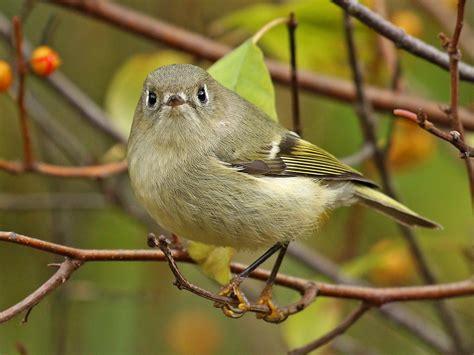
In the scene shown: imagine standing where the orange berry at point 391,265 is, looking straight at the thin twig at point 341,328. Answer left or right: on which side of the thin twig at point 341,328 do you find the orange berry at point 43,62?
right

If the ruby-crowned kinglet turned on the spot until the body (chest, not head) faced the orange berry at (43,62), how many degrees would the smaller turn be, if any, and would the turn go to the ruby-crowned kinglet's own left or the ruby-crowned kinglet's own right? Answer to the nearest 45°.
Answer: approximately 45° to the ruby-crowned kinglet's own right

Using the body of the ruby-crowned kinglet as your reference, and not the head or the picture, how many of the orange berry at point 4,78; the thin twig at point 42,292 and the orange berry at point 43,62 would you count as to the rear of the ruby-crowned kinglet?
0

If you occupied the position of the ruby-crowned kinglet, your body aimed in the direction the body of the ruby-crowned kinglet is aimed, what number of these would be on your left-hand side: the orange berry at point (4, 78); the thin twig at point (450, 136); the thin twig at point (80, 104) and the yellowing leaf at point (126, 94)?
1

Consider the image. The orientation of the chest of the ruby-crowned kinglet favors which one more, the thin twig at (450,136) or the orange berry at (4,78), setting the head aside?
the orange berry

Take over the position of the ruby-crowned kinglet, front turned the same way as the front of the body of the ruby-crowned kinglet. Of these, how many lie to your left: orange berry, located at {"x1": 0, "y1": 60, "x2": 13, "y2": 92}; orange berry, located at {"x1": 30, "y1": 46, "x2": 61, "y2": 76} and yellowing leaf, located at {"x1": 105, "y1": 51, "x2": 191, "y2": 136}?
0

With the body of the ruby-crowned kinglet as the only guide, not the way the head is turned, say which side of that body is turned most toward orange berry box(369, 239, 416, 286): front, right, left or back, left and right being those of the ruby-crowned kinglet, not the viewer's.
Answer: back

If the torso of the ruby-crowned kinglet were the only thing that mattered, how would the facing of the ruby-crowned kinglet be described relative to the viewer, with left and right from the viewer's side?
facing the viewer and to the left of the viewer
